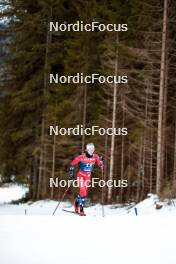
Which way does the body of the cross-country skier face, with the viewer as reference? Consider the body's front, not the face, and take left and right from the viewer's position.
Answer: facing the viewer and to the right of the viewer
